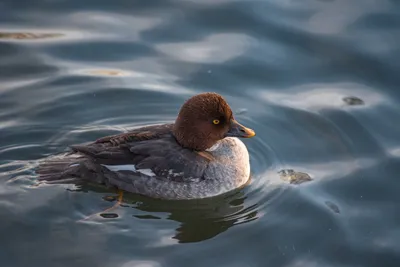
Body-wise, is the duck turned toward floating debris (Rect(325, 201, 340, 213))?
yes

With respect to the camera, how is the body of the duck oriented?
to the viewer's right
